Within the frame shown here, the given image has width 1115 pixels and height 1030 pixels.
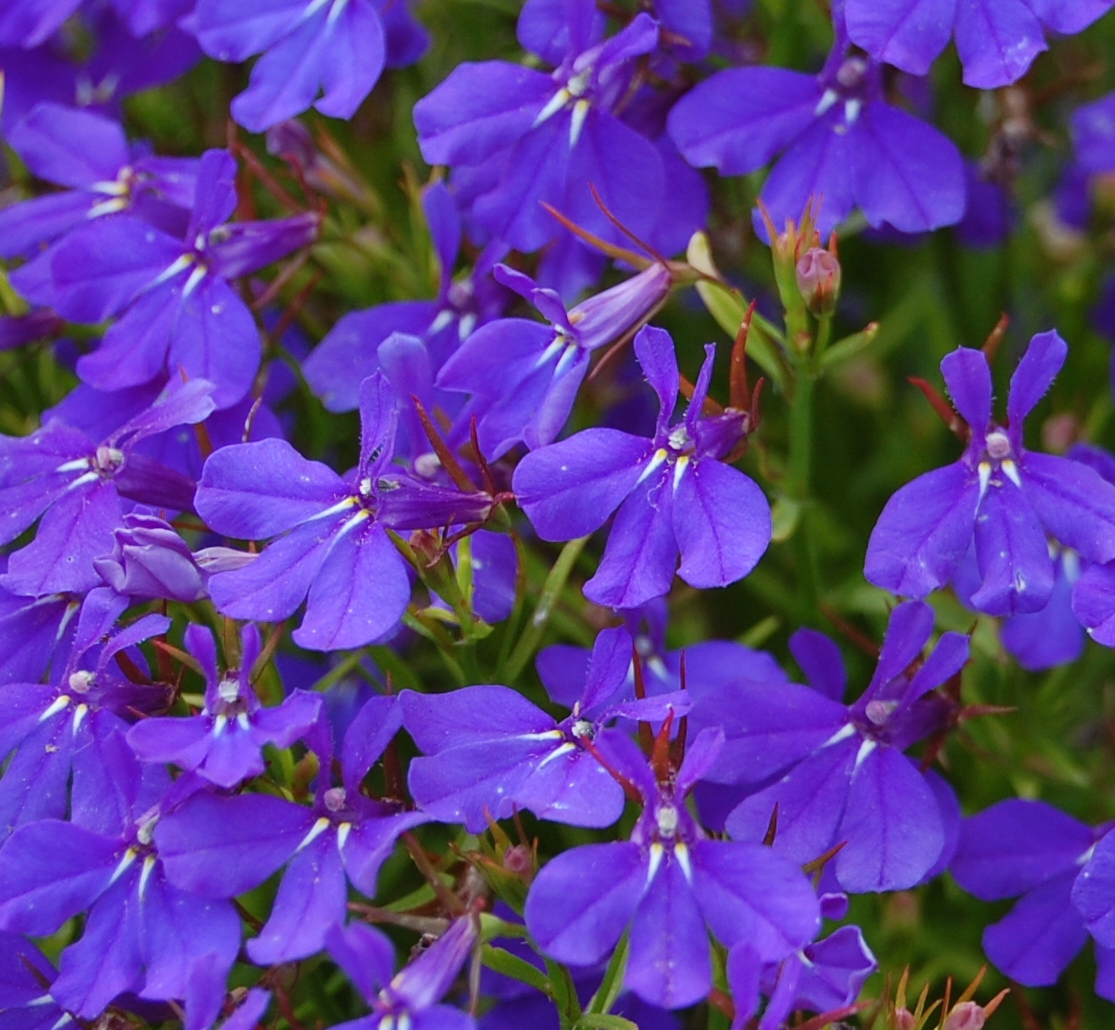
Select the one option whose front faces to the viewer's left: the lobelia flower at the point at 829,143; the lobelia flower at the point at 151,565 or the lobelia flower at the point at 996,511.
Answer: the lobelia flower at the point at 151,565

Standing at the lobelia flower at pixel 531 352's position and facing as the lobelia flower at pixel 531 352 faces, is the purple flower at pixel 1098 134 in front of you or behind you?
behind

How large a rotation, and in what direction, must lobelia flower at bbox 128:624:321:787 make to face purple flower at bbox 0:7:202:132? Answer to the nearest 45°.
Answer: approximately 180°

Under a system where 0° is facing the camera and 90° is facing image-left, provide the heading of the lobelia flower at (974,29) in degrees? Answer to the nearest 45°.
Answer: approximately 0°

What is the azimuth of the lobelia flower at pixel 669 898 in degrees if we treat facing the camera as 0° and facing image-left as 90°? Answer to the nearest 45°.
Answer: approximately 0°

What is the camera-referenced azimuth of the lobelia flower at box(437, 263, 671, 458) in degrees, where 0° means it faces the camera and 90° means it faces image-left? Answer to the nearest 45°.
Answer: approximately 45°
